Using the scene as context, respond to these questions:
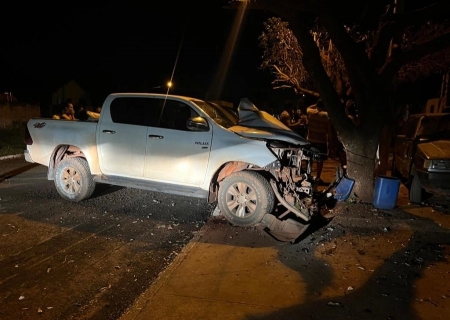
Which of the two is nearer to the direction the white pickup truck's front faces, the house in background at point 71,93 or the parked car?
the parked car

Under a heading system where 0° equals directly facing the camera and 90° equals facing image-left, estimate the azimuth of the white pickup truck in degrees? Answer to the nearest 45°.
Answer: approximately 315°

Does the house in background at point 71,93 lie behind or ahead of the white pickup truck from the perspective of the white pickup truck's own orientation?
behind

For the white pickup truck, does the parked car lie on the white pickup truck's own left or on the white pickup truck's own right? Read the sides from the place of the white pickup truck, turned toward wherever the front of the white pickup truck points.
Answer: on the white pickup truck's own left
